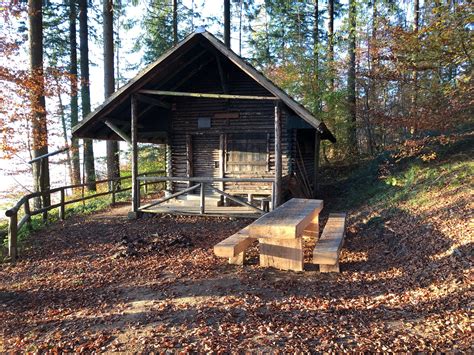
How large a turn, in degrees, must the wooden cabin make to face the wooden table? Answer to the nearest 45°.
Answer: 0° — it already faces it

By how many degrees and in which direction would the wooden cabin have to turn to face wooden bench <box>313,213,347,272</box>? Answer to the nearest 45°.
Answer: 0° — it already faces it

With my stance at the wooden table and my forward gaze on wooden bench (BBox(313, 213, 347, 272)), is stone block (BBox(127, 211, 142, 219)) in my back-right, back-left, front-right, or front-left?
back-left

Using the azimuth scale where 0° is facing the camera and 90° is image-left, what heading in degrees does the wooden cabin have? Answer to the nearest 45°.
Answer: approximately 0°
